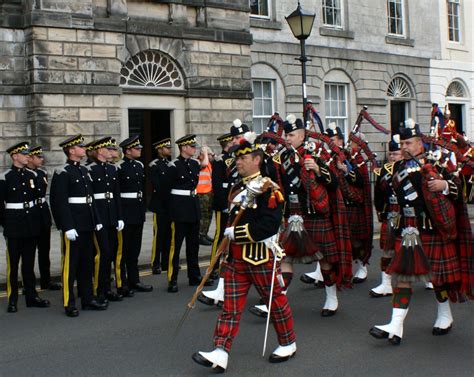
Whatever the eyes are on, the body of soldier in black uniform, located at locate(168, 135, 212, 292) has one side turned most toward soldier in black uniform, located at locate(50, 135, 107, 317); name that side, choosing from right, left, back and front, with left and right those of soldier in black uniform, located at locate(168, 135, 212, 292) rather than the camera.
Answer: right

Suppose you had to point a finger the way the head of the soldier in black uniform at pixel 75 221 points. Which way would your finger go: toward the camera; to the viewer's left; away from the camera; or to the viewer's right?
to the viewer's right

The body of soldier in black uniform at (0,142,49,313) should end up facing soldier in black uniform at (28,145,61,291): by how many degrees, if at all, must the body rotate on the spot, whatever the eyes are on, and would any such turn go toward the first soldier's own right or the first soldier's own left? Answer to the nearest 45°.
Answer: approximately 135° to the first soldier's own left

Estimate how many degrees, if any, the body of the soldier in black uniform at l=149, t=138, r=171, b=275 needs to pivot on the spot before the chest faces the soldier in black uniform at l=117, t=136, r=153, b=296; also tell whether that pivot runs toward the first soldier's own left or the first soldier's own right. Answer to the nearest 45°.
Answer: approximately 90° to the first soldier's own right

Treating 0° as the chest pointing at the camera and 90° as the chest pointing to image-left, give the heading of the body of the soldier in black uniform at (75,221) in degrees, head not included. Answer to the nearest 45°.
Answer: approximately 315°

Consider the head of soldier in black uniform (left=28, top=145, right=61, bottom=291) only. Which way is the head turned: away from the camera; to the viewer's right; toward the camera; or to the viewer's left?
to the viewer's right

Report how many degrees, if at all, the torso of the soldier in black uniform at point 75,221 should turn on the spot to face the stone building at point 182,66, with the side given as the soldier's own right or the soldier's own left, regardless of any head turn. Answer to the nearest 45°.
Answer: approximately 135° to the soldier's own left
